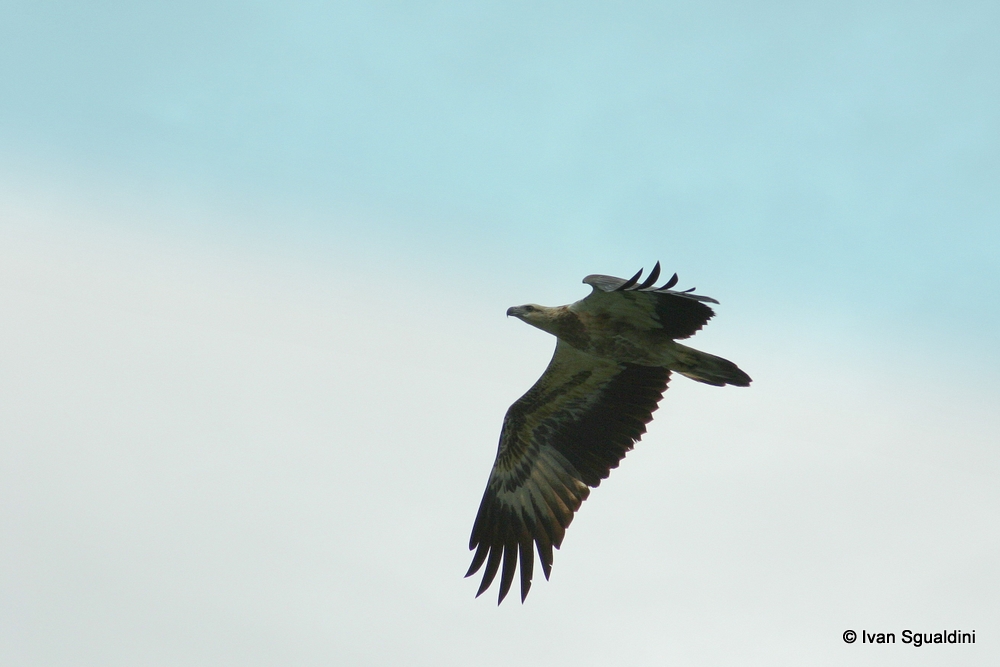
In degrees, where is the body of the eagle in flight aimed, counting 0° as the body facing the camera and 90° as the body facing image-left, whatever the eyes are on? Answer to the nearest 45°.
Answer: approximately 90°
